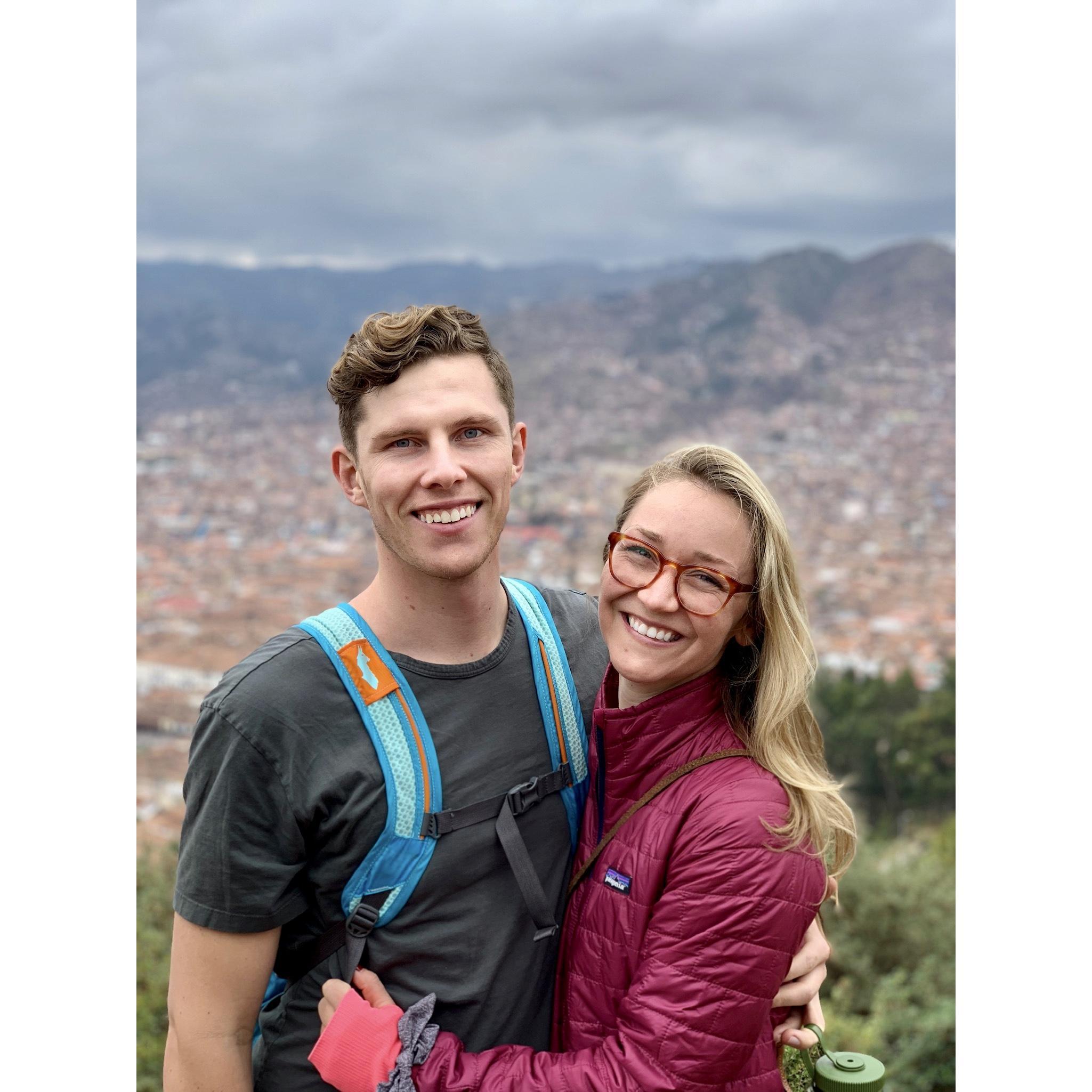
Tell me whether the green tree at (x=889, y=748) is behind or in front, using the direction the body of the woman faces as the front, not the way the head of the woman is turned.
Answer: behind

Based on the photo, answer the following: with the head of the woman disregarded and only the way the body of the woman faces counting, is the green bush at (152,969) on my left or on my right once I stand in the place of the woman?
on my right

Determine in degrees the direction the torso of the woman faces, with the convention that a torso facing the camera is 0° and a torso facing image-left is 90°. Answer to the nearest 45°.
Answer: approximately 45°

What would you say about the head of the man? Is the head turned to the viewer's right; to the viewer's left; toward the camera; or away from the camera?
toward the camera

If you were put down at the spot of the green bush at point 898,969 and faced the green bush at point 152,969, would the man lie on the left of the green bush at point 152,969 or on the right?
left

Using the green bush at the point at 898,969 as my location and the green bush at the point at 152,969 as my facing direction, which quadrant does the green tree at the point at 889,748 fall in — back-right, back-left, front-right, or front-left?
back-right

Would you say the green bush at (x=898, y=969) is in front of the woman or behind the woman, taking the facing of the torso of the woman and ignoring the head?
behind

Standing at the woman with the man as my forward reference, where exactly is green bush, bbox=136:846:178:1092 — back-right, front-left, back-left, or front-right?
front-right
